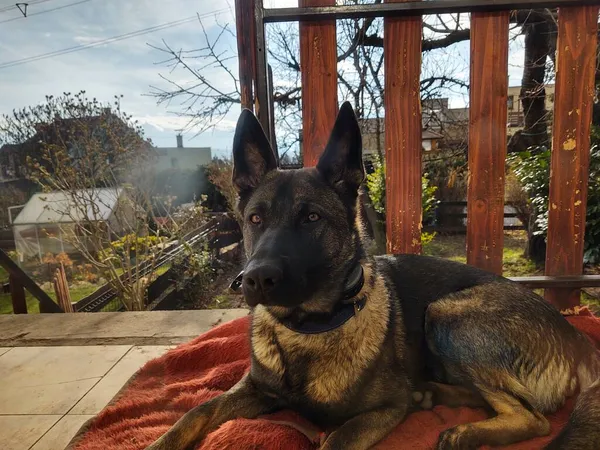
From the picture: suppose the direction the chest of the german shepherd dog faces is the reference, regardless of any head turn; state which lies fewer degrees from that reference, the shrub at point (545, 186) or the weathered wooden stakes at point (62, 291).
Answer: the weathered wooden stakes

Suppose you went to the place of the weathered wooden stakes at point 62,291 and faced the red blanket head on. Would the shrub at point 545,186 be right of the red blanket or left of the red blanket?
left

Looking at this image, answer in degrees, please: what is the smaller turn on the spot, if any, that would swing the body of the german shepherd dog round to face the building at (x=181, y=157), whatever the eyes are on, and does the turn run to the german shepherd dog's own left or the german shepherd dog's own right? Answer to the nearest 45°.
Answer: approximately 90° to the german shepherd dog's own right

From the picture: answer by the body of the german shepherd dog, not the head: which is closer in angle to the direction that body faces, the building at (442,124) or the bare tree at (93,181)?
the bare tree

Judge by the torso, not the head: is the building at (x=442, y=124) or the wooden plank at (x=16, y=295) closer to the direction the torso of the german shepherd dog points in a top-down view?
the wooden plank

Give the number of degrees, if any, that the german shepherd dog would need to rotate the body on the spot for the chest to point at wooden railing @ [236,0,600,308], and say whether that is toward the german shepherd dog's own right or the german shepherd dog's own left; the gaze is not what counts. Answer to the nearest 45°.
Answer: approximately 180°

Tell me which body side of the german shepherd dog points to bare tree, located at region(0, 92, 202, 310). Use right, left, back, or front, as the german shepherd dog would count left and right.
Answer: right

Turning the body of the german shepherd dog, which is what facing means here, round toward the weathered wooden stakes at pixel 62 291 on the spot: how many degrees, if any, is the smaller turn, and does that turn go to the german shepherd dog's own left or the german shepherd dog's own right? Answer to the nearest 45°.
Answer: approximately 90° to the german shepherd dog's own right

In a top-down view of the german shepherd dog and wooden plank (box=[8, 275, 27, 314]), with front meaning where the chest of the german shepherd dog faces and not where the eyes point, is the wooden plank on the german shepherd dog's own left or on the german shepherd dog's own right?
on the german shepherd dog's own right

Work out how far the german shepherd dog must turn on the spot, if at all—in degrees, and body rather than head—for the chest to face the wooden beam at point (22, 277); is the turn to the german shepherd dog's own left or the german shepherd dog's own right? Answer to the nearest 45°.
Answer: approximately 90° to the german shepherd dog's own right

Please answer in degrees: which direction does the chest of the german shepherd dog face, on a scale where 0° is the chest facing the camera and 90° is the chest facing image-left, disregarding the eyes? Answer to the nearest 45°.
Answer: approximately 45°
